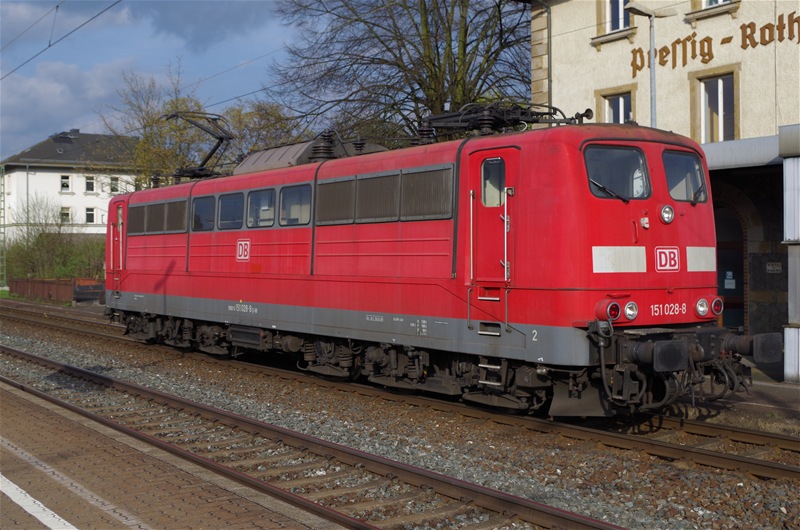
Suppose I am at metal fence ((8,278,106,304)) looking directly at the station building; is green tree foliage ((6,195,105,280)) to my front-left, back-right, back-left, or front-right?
back-left

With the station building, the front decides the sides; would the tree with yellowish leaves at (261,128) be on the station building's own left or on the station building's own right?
on the station building's own right

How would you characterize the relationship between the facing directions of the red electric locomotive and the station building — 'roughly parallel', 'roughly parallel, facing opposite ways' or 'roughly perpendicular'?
roughly perpendicular

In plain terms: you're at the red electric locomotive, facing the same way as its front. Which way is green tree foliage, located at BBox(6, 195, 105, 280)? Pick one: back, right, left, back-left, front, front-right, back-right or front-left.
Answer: back

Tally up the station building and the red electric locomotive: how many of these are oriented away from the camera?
0

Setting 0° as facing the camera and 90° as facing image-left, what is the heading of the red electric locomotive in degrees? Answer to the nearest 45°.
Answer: approximately 315°

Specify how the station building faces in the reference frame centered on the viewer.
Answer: facing the viewer and to the left of the viewer

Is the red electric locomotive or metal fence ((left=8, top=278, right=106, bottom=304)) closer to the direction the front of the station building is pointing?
the red electric locomotive

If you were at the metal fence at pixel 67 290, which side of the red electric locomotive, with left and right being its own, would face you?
back
